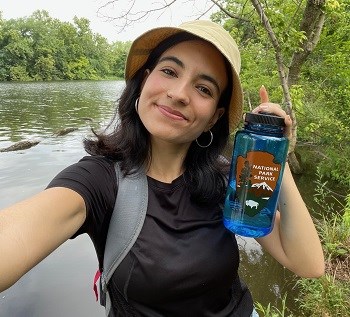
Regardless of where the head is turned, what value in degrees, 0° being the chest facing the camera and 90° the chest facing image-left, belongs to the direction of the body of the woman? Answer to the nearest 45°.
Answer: approximately 0°

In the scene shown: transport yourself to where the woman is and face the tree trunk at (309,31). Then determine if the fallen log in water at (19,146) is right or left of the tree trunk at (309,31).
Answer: left

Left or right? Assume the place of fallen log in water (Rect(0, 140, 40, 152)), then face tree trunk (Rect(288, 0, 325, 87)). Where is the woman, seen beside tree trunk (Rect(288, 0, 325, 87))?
right

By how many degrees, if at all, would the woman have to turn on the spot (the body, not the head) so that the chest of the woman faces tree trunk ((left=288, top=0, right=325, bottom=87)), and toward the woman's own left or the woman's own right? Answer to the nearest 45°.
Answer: approximately 135° to the woman's own left

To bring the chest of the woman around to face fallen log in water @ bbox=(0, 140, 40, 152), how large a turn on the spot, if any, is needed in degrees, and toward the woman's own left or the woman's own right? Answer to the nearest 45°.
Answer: approximately 135° to the woman's own right
